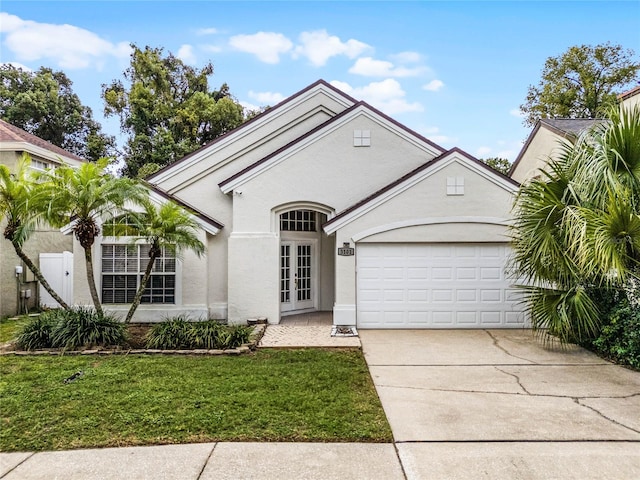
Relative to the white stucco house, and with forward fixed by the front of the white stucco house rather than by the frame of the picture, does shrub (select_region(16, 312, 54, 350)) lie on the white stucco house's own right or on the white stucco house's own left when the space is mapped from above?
on the white stucco house's own right

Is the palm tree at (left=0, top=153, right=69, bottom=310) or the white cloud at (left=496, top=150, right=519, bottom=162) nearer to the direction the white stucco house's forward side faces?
the palm tree

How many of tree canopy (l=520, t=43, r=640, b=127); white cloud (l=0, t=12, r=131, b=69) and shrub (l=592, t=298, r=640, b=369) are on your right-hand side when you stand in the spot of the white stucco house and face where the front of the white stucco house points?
1

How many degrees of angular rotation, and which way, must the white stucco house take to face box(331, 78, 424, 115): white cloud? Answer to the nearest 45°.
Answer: approximately 180°

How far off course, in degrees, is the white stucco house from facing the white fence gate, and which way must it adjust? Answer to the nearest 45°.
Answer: approximately 90° to its right

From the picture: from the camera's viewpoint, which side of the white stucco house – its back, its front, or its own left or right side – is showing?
front

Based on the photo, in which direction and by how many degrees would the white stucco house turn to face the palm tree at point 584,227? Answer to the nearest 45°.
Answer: approximately 45° to its left

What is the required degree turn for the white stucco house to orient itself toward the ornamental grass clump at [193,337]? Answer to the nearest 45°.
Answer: approximately 45° to its right

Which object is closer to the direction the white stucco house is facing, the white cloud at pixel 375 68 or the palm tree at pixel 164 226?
the palm tree

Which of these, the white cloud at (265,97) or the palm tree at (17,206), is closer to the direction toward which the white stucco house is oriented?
the palm tree
